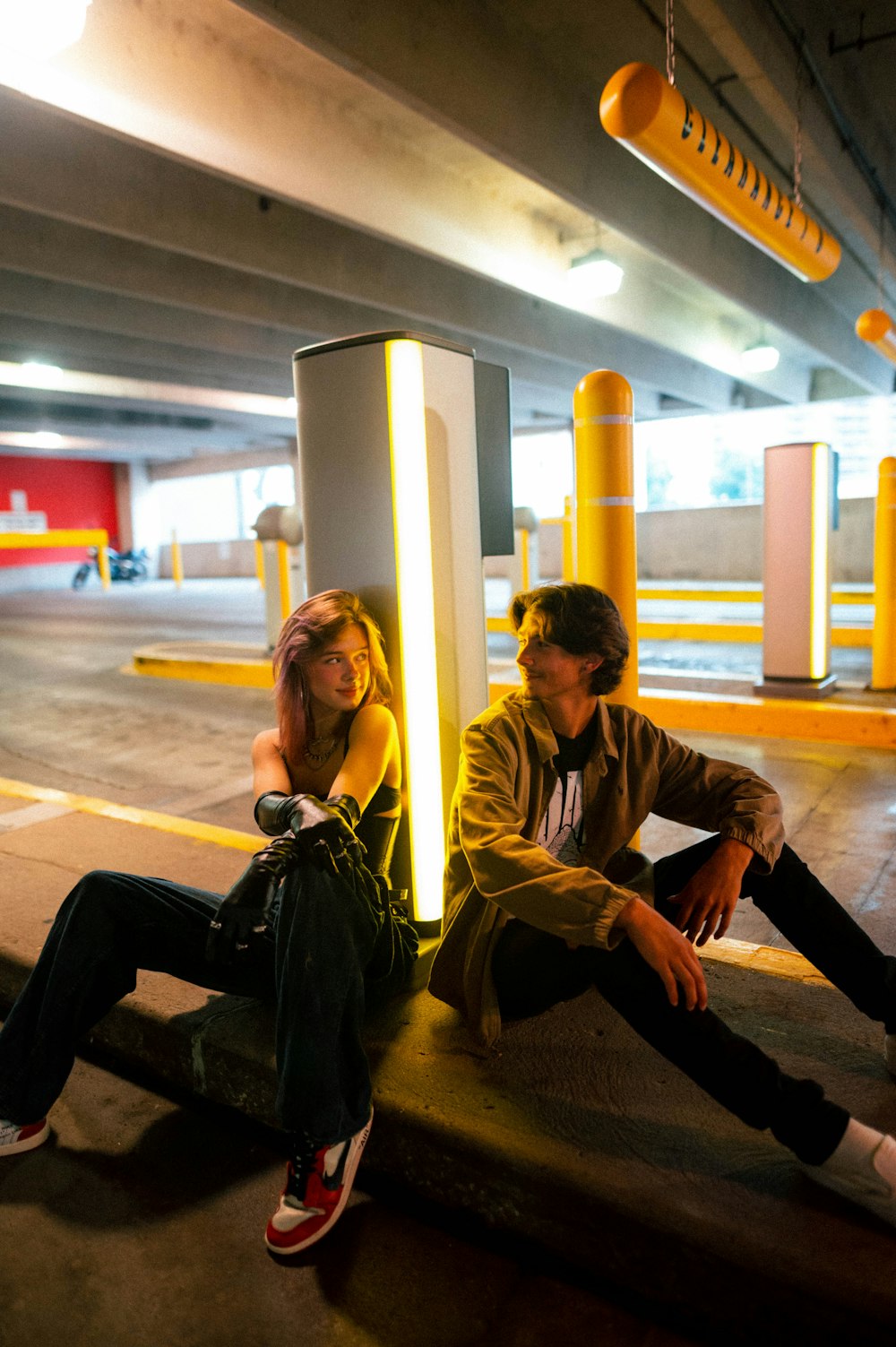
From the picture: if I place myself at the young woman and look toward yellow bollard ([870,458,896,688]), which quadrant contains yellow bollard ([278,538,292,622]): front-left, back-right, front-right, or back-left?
front-left

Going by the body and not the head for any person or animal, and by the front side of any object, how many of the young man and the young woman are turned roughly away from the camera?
0

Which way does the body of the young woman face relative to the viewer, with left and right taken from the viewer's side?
facing the viewer and to the left of the viewer

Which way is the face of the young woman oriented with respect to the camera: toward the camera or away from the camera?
toward the camera

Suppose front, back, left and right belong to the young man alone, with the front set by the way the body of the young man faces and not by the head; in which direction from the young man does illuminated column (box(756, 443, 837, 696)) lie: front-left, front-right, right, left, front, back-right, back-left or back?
back-left

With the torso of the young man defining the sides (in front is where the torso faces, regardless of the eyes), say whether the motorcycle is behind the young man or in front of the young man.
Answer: behind

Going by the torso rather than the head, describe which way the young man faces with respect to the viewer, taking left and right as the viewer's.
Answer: facing the viewer and to the right of the viewer

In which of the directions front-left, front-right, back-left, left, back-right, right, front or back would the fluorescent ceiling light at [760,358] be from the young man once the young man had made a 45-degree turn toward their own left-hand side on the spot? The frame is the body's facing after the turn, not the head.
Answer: left

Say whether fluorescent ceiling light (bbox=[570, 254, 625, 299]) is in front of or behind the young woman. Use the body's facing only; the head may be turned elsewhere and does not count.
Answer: behind

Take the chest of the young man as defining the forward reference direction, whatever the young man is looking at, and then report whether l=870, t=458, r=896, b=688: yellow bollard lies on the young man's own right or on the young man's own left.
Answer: on the young man's own left

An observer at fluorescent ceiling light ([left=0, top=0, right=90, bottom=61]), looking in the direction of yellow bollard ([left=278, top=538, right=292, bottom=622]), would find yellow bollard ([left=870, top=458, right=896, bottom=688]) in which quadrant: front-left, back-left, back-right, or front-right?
front-right

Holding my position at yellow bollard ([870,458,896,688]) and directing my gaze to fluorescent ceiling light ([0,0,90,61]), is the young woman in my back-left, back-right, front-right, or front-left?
front-left
